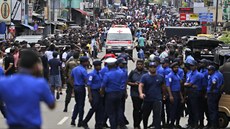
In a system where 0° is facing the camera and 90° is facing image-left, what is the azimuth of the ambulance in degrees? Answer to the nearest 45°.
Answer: approximately 0°

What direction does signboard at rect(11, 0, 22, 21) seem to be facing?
toward the camera

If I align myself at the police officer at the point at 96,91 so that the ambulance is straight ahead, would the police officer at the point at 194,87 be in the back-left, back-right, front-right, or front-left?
front-right

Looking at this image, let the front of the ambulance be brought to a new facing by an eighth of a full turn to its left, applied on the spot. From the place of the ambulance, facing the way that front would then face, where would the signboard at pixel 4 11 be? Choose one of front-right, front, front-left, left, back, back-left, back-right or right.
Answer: back-right

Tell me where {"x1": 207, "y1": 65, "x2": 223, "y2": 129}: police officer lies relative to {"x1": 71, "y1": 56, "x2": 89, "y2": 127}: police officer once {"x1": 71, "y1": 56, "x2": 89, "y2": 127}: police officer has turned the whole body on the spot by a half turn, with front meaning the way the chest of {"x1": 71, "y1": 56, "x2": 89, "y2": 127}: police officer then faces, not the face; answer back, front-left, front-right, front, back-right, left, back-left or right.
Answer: back-left

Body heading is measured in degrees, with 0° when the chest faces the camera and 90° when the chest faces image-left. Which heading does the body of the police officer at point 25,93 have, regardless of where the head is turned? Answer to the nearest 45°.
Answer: approximately 225°

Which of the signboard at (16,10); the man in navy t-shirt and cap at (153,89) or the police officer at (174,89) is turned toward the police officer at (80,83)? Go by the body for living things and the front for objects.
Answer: the signboard

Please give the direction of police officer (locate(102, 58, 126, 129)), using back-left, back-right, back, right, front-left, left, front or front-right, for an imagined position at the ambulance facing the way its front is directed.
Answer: front

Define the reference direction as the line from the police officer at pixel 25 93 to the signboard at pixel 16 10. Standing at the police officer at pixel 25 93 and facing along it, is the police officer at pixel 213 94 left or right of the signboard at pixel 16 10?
right

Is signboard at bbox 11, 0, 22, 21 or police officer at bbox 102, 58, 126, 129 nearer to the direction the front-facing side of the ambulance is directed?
the police officer

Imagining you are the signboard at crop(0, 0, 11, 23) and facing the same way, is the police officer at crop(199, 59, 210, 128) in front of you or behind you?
in front
